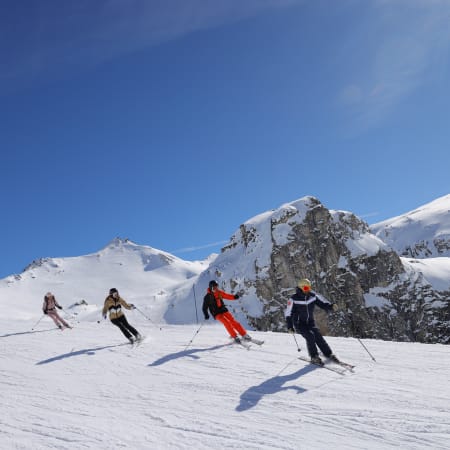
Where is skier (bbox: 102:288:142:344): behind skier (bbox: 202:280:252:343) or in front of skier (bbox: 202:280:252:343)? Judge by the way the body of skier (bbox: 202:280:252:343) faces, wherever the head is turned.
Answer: behind

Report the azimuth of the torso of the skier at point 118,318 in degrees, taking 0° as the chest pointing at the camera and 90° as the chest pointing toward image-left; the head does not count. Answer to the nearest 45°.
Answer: approximately 315°

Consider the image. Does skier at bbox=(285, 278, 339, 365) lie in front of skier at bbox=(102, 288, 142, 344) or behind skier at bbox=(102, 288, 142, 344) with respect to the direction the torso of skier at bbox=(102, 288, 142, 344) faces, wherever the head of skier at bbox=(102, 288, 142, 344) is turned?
in front

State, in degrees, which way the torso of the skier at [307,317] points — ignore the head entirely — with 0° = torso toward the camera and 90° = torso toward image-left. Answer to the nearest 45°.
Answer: approximately 315°
